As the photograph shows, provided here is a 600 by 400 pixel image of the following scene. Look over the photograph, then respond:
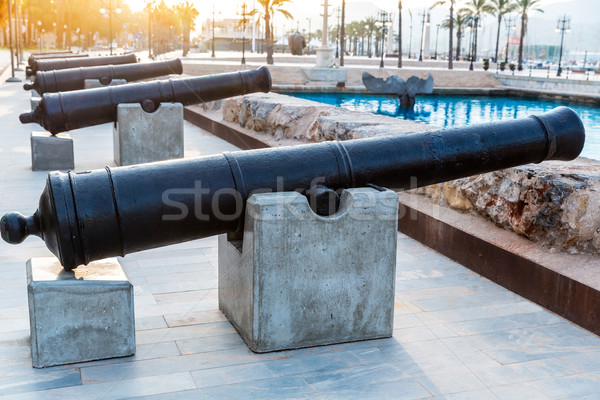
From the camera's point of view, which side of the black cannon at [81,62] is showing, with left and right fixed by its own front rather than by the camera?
right

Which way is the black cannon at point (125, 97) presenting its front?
to the viewer's right

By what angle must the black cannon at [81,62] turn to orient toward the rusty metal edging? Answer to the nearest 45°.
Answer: approximately 90° to its right

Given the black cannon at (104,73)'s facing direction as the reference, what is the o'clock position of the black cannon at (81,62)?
the black cannon at (81,62) is roughly at 9 o'clock from the black cannon at (104,73).

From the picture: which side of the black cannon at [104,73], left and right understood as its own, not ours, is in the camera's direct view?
right

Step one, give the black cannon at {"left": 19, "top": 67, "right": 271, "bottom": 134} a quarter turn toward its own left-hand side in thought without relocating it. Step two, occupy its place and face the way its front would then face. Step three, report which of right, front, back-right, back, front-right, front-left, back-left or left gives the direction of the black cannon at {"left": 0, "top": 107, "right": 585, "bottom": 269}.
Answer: back

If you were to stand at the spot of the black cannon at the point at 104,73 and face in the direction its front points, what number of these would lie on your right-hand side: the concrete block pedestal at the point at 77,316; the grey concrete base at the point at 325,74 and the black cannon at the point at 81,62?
1

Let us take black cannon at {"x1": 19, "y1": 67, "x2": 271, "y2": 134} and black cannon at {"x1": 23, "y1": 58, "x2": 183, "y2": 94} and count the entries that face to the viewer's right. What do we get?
2

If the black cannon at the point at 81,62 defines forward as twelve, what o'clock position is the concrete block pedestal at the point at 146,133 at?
The concrete block pedestal is roughly at 3 o'clock from the black cannon.

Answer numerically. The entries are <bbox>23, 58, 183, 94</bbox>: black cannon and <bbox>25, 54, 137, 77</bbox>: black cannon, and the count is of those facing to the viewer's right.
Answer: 2

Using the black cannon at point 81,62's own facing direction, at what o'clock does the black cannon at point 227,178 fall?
the black cannon at point 227,178 is roughly at 3 o'clock from the black cannon at point 81,62.
